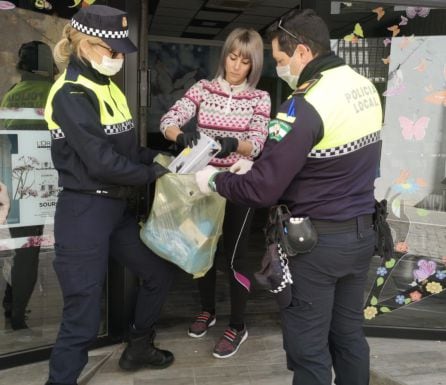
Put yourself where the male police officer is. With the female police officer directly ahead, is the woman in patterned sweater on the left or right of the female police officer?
right

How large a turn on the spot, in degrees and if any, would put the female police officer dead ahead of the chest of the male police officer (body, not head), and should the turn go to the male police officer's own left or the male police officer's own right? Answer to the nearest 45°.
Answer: approximately 45° to the male police officer's own left

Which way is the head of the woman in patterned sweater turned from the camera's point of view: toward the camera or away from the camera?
toward the camera

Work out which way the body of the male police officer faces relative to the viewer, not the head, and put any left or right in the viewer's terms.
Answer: facing away from the viewer and to the left of the viewer

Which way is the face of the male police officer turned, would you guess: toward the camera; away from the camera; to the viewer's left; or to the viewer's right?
to the viewer's left

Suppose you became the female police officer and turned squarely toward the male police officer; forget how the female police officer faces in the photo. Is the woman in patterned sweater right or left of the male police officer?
left

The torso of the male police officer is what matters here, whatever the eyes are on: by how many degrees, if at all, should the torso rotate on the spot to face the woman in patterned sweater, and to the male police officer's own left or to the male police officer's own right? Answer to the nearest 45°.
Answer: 0° — they already face them
